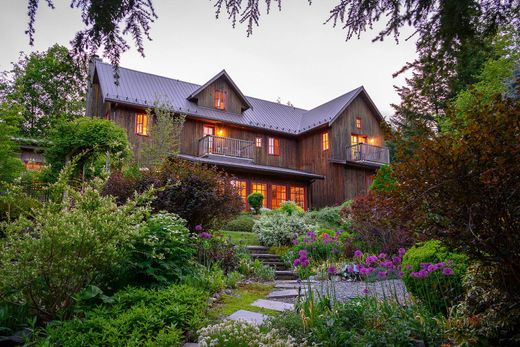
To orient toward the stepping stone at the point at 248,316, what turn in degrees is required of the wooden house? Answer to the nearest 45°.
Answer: approximately 45° to its right

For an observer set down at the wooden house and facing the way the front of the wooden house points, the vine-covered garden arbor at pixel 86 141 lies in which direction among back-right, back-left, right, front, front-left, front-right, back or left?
right

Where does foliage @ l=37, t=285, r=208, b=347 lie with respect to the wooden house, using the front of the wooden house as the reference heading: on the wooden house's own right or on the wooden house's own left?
on the wooden house's own right

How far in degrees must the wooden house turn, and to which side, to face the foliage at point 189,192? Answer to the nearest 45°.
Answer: approximately 45° to its right

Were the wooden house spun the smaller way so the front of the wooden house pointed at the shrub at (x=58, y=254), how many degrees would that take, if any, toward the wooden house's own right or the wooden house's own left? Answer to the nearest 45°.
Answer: approximately 45° to the wooden house's own right

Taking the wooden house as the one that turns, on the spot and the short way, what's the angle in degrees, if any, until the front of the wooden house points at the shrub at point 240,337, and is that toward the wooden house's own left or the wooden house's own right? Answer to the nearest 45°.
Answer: approximately 45° to the wooden house's own right

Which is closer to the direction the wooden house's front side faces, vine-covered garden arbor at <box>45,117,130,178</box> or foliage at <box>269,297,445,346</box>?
the foliage

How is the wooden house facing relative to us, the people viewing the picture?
facing the viewer and to the right of the viewer
